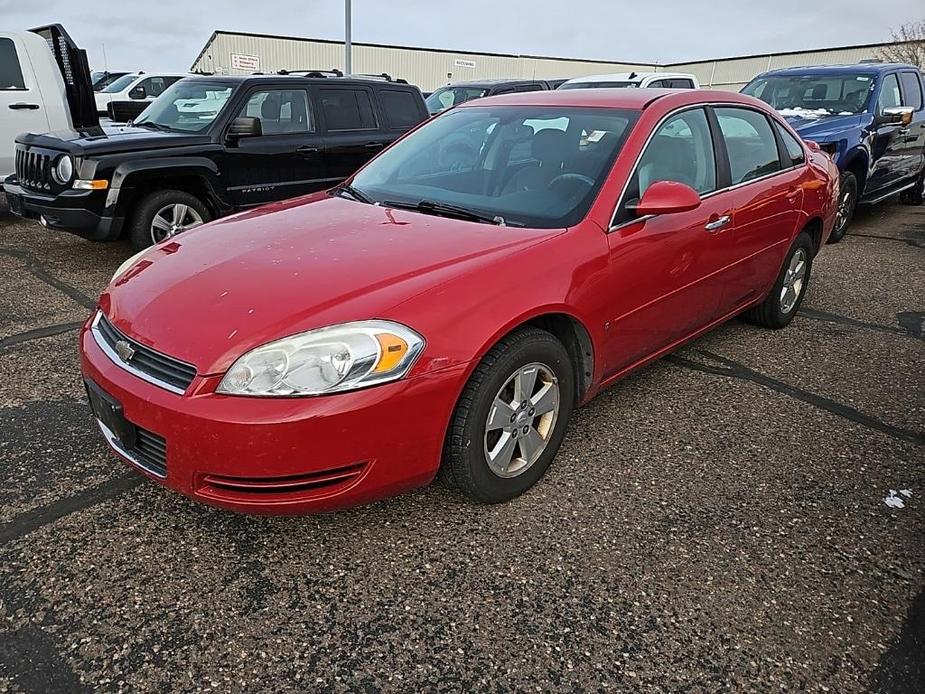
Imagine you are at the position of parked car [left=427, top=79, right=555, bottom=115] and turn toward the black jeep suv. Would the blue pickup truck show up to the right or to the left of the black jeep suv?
left

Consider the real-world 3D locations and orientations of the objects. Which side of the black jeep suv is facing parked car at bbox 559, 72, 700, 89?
back

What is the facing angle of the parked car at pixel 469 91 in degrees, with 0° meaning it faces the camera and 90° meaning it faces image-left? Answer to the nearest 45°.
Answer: approximately 45°

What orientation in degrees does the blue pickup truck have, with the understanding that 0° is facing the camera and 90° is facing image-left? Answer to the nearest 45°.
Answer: approximately 45°

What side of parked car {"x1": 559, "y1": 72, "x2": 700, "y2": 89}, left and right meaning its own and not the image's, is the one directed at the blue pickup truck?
left

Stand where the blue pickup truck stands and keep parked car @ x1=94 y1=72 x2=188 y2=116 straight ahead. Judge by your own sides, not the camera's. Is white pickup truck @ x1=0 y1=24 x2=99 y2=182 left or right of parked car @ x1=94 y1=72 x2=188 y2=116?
left

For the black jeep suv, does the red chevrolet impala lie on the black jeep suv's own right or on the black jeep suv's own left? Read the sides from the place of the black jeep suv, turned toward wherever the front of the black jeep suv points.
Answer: on the black jeep suv's own left

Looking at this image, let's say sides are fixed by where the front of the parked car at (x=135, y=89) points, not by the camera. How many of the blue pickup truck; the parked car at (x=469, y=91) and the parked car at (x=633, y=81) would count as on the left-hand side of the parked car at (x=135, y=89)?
3

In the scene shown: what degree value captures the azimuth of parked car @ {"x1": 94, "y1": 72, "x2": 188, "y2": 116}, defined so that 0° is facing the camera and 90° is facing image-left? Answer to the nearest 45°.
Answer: approximately 45°
